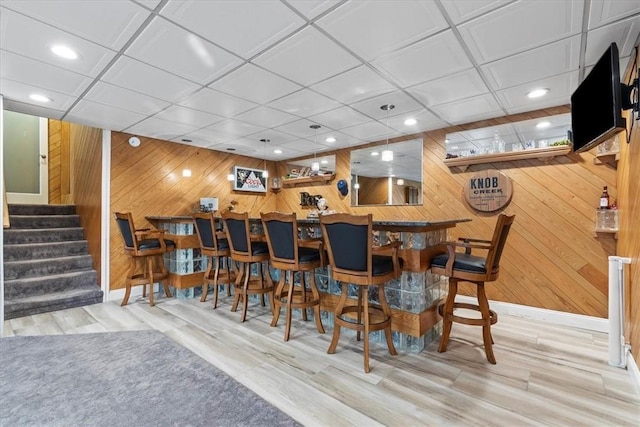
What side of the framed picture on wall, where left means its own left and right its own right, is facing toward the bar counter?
front

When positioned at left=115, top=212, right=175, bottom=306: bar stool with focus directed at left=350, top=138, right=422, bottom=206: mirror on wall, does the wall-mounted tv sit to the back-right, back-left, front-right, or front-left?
front-right

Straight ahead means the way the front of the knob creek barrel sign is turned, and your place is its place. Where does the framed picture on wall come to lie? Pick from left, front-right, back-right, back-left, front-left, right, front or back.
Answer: right

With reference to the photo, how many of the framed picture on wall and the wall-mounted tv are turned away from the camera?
0

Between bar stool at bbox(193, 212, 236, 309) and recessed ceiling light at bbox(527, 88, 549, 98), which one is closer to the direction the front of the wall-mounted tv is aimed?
the bar stool

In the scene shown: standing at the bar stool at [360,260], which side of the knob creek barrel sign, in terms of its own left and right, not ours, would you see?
front

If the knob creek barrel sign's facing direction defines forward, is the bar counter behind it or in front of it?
in front

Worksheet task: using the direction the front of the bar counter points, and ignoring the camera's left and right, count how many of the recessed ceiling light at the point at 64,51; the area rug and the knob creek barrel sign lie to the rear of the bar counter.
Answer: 1

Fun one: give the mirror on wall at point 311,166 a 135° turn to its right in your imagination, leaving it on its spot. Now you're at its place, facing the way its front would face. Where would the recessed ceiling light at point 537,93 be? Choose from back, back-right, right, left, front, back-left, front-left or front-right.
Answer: back-right

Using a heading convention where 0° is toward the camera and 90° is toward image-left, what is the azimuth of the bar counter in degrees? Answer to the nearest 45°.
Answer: approximately 45°

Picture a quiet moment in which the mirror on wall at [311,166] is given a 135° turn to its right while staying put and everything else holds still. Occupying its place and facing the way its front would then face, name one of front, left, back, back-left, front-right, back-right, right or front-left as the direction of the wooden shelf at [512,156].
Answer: back-right

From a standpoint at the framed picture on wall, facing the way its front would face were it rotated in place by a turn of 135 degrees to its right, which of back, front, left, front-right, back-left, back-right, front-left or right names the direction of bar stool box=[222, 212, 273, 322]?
left

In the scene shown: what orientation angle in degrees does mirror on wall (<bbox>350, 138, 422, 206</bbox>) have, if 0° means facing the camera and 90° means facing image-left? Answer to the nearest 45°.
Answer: approximately 45°
